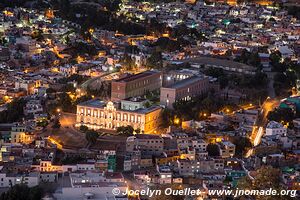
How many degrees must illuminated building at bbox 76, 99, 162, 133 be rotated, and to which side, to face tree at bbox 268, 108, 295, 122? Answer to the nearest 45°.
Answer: approximately 135° to its left

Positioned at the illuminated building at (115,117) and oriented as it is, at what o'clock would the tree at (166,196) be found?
The tree is roughly at 10 o'clock from the illuminated building.

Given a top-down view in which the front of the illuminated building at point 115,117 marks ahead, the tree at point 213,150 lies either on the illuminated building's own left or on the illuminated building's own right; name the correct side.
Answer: on the illuminated building's own left

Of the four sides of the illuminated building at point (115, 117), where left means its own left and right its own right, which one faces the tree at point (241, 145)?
left

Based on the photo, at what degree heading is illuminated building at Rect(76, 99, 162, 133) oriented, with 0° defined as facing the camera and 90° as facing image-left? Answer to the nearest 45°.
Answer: approximately 45°

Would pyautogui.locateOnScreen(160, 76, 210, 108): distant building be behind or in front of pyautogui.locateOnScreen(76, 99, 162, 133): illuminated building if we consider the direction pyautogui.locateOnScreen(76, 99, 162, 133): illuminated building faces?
behind

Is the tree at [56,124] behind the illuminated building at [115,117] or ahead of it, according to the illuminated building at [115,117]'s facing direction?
ahead

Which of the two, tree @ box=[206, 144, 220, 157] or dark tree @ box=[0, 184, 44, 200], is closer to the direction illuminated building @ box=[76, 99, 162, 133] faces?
the dark tree
